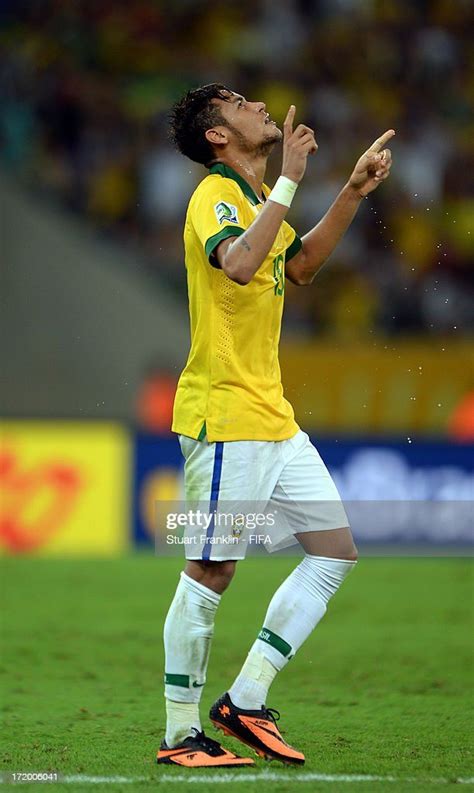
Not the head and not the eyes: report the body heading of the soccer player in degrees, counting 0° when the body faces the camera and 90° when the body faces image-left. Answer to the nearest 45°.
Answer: approximately 270°

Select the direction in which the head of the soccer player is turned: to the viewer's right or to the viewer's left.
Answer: to the viewer's right
